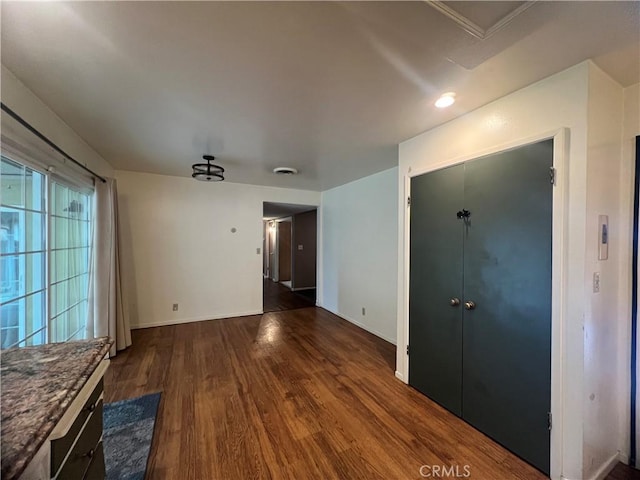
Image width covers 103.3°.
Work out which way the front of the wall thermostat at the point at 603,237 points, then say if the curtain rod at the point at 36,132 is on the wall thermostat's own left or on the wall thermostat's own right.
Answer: on the wall thermostat's own right

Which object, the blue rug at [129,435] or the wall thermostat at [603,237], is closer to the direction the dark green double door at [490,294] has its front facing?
the blue rug

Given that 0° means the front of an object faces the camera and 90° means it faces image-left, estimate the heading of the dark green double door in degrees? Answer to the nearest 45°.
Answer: approximately 45°

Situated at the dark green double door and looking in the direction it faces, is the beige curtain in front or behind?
in front

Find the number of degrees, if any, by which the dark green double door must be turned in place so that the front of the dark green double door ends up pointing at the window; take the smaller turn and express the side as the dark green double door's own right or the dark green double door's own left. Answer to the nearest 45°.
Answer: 0° — it already faces it
